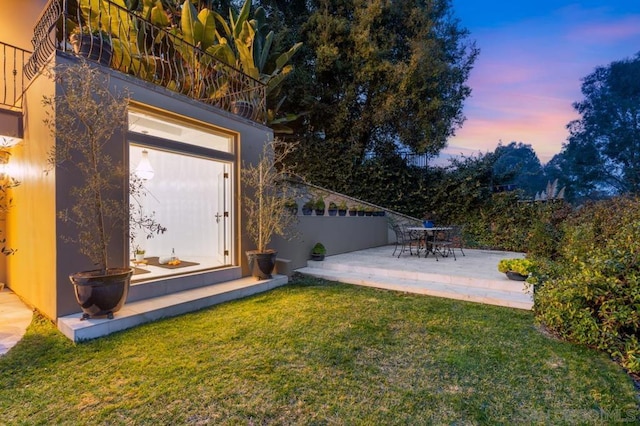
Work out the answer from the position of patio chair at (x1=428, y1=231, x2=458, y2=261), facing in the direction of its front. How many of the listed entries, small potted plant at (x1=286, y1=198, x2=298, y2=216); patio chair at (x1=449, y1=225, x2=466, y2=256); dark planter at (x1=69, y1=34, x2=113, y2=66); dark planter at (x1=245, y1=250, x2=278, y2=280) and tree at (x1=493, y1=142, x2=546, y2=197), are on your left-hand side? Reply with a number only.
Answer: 3

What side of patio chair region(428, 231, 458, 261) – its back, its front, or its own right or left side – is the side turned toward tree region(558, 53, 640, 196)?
right

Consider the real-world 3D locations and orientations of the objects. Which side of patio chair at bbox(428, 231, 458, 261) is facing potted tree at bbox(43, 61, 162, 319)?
left

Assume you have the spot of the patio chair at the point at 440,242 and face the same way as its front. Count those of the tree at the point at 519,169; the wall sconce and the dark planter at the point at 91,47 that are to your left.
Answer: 2

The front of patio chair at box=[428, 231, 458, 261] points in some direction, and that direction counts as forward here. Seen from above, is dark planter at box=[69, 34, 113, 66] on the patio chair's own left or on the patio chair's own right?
on the patio chair's own left

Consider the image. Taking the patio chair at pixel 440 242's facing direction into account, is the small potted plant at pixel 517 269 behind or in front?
behind

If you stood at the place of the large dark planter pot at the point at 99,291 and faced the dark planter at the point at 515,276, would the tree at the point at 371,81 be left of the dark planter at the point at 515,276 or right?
left

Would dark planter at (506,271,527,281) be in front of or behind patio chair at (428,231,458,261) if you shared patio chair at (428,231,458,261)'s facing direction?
behind

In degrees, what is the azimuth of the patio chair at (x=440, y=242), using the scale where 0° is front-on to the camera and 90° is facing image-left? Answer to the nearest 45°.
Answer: approximately 135°

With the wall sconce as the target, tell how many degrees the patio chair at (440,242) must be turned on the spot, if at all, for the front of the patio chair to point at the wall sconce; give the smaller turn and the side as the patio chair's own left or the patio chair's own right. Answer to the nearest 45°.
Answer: approximately 90° to the patio chair's own left

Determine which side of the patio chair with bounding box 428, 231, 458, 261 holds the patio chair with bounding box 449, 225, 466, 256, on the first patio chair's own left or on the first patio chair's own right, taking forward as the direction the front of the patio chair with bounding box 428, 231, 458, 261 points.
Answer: on the first patio chair's own right

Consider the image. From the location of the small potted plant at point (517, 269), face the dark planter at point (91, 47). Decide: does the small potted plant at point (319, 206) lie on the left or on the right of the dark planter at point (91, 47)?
right

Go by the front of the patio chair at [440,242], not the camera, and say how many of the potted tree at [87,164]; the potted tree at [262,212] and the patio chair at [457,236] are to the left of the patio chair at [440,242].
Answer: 2
